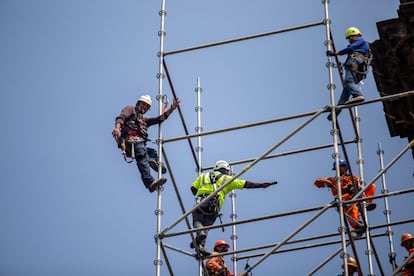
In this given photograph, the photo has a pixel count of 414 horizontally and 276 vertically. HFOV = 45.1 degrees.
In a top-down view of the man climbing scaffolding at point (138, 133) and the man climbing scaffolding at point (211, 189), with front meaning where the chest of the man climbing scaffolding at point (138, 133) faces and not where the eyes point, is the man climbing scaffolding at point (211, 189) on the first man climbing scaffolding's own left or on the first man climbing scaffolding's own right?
on the first man climbing scaffolding's own left

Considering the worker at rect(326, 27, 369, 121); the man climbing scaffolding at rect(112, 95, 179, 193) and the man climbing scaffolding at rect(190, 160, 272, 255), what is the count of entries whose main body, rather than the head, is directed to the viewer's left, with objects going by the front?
1

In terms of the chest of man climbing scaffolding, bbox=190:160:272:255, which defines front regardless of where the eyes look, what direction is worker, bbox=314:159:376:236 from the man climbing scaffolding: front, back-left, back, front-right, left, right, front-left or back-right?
front-right

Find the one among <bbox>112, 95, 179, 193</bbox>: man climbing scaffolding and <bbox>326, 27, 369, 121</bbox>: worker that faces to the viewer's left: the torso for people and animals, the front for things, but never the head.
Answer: the worker

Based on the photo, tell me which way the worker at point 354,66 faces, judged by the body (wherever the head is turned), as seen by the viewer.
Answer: to the viewer's left

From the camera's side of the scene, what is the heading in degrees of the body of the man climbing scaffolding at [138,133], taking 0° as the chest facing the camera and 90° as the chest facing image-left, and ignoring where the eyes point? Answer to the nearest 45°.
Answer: approximately 315°

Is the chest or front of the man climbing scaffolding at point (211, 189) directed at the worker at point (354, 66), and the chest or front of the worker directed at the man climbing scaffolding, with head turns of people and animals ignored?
no

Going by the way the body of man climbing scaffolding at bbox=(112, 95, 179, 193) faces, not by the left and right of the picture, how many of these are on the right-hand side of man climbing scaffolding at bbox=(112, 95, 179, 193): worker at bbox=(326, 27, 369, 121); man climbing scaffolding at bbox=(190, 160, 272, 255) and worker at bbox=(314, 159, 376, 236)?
0

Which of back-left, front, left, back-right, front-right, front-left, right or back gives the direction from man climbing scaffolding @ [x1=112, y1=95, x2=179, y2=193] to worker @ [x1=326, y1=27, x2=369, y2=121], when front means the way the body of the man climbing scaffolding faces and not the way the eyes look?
front-left
